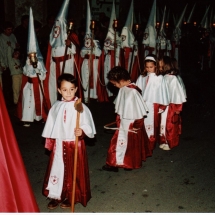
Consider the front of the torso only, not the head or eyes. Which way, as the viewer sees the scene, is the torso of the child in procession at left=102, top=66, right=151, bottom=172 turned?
to the viewer's left

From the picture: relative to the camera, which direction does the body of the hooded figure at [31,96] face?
toward the camera

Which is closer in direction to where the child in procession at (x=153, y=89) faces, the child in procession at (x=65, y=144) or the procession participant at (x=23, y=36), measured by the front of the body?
the child in procession

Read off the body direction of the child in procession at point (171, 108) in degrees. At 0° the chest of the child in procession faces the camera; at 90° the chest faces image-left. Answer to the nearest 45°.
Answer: approximately 90°

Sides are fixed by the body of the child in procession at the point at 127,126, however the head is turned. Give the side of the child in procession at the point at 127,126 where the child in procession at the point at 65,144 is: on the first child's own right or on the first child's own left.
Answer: on the first child's own left

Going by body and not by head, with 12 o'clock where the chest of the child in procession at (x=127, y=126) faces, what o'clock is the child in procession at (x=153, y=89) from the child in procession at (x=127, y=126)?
the child in procession at (x=153, y=89) is roughly at 4 o'clock from the child in procession at (x=127, y=126).

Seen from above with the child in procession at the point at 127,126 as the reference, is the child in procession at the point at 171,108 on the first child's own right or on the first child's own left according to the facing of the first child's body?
on the first child's own right
